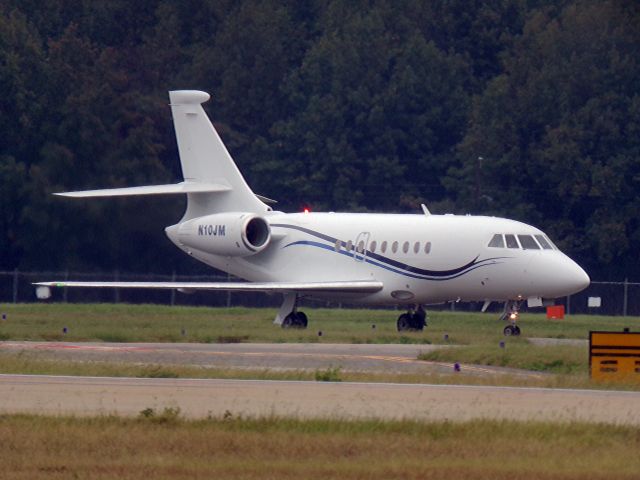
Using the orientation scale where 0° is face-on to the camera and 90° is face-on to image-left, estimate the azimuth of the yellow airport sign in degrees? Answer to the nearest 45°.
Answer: approximately 0°

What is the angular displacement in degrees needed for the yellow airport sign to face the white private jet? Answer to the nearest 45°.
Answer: approximately 135° to its right

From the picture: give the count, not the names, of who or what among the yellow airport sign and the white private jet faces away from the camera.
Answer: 0

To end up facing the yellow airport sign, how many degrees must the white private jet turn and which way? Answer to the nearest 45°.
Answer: approximately 45° to its right
